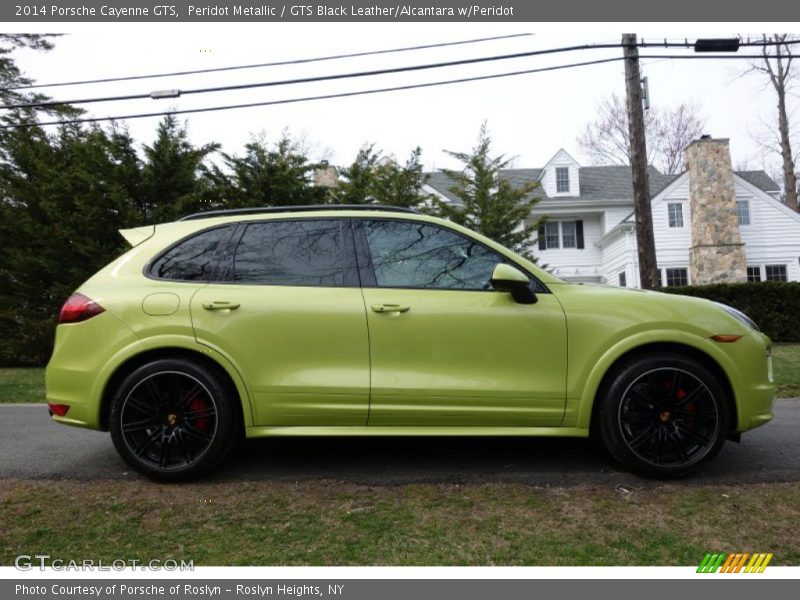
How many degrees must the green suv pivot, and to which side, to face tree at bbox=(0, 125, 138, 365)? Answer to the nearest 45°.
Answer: approximately 135° to its left

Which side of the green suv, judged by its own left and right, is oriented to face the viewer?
right

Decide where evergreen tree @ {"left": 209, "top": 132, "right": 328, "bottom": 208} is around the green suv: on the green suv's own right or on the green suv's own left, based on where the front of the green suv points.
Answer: on the green suv's own left

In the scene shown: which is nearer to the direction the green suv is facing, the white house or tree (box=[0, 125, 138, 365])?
the white house

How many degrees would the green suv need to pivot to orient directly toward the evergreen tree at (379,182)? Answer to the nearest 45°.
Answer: approximately 90° to its left
